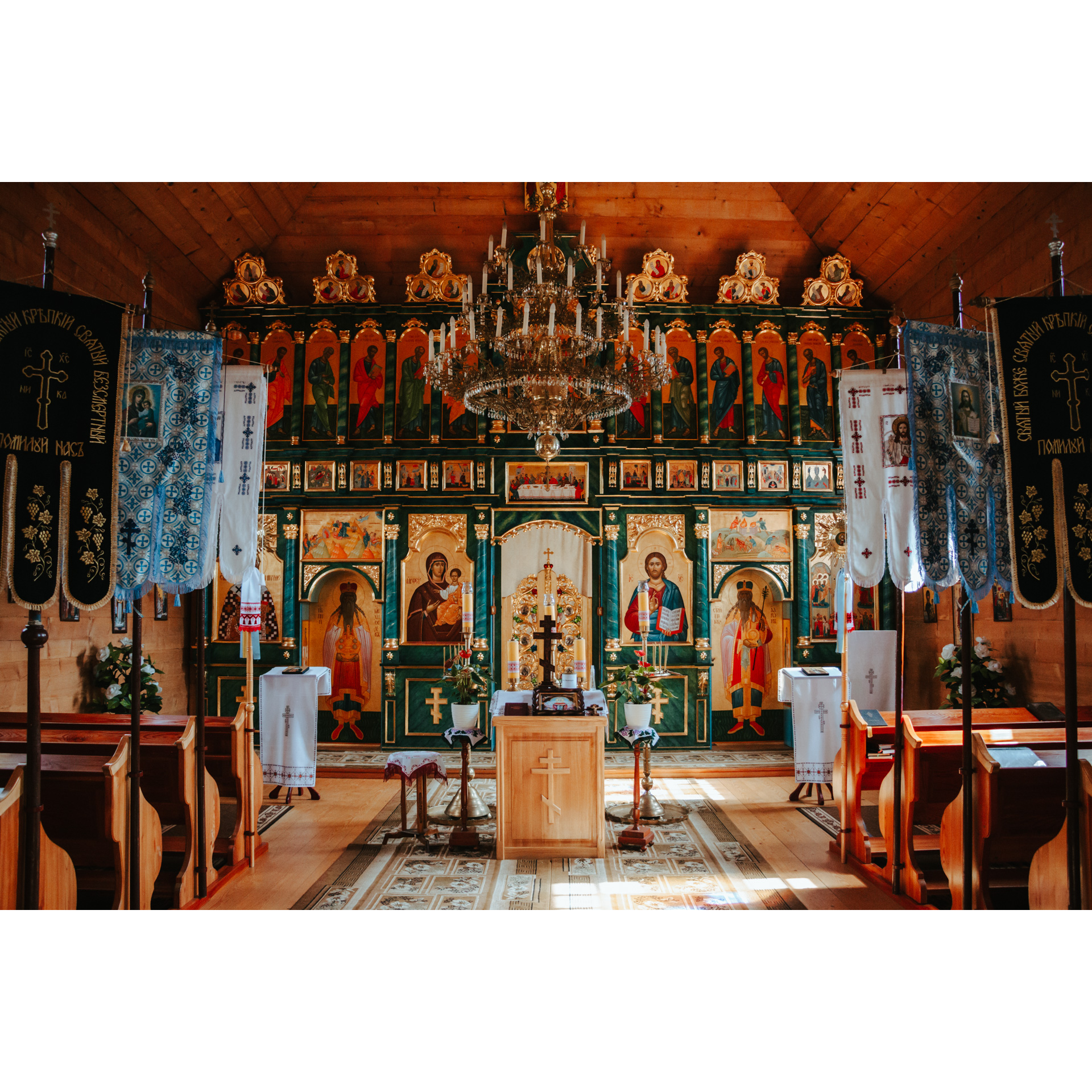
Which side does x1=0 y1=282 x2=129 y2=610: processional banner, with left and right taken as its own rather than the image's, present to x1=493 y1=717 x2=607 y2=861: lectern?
left

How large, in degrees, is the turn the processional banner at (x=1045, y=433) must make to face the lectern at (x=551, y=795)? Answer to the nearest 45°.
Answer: approximately 90° to its right

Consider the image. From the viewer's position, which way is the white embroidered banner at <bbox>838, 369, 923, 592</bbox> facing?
facing the viewer

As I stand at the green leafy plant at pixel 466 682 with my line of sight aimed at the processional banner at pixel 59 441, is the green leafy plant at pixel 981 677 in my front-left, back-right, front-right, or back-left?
back-left

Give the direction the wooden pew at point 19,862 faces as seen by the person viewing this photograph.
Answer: facing away from the viewer

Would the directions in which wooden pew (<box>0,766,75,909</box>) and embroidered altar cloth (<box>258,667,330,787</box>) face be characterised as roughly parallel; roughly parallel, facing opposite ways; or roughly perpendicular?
roughly parallel, facing opposite ways

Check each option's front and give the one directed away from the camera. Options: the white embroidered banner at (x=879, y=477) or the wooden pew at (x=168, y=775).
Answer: the wooden pew

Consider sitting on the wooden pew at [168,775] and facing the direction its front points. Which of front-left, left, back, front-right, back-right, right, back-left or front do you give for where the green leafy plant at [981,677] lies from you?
right

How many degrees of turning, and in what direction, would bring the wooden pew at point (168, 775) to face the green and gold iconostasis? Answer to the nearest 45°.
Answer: approximately 45° to its right

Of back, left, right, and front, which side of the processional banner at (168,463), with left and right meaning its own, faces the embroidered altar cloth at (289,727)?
back

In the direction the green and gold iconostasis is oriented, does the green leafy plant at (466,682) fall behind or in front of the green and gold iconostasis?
in front

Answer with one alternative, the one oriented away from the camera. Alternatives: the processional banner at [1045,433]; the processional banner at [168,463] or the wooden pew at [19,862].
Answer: the wooden pew

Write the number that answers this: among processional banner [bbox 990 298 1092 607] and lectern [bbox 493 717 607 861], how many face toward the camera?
2

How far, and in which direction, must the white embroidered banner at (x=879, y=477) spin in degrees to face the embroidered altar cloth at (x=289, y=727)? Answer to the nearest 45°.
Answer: approximately 90° to its right

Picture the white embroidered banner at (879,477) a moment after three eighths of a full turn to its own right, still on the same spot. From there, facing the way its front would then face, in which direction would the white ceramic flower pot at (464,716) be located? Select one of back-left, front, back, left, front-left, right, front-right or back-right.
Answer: front-left

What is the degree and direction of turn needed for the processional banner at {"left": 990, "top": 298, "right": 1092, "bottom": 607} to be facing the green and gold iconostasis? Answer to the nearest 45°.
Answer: approximately 135° to its right

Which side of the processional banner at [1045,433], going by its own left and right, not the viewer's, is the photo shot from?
front

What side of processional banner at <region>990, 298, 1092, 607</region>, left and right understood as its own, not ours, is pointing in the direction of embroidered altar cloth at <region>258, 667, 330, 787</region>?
right

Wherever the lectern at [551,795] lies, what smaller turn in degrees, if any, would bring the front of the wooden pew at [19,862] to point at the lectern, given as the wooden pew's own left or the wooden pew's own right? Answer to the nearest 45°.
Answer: approximately 90° to the wooden pew's own right

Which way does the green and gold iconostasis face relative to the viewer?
toward the camera

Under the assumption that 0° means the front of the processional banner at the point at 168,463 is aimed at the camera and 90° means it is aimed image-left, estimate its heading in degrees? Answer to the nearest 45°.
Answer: approximately 0°
